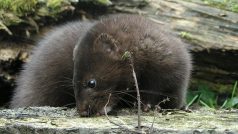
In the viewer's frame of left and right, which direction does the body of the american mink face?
facing the viewer and to the left of the viewer
